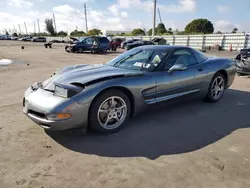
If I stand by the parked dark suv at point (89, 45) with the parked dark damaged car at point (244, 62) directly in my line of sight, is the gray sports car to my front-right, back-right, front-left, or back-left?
front-right

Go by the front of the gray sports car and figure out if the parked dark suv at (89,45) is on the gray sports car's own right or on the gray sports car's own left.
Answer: on the gray sports car's own right

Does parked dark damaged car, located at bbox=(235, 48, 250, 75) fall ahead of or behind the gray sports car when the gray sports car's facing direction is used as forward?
behind

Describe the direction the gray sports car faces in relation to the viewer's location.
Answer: facing the viewer and to the left of the viewer
